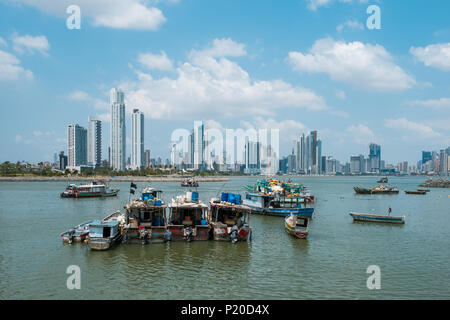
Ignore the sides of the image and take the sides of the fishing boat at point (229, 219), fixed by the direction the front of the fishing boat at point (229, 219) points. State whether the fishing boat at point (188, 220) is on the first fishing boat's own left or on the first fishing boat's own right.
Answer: on the first fishing boat's own left

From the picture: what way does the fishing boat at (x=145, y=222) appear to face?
away from the camera

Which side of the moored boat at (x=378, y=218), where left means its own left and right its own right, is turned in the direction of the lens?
left

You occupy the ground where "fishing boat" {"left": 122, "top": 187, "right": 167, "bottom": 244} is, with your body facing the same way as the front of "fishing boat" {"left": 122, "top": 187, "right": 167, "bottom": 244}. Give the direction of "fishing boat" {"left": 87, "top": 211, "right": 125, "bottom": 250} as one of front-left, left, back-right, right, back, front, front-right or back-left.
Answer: back-left

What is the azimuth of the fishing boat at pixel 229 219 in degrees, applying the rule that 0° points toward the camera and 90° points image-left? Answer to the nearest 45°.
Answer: approximately 180°

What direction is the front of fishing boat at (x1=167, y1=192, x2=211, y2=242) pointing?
away from the camera

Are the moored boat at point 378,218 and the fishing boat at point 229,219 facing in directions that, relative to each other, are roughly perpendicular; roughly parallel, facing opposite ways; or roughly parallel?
roughly perpendicular
